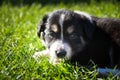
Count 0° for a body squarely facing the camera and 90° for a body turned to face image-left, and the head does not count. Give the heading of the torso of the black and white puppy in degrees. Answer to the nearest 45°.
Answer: approximately 45°
